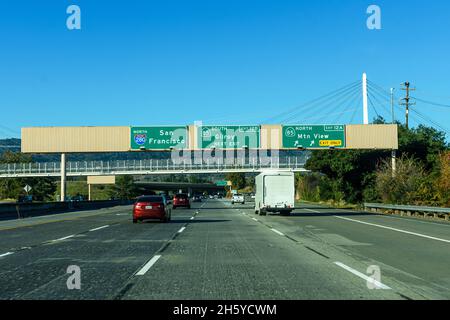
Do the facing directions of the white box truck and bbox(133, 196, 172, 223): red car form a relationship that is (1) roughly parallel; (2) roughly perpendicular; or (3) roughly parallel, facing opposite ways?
roughly parallel

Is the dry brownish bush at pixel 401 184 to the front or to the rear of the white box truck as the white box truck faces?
to the front

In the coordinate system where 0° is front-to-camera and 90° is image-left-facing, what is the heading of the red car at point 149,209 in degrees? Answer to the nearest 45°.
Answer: approximately 180°

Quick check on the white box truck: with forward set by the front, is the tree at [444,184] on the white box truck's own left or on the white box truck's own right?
on the white box truck's own right

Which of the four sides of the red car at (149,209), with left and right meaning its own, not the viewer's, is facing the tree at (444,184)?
right

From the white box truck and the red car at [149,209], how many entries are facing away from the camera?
2

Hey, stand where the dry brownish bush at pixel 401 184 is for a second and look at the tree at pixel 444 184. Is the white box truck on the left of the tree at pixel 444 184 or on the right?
right

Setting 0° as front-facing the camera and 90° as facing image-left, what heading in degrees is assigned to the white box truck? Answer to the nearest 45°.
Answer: approximately 180°

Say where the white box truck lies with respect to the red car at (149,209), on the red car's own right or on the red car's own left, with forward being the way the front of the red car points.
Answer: on the red car's own right

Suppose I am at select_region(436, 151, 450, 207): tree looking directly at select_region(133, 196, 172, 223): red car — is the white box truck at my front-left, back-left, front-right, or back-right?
front-right

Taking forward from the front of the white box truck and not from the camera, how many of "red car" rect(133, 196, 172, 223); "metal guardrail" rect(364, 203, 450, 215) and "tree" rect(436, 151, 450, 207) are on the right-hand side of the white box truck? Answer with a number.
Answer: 2

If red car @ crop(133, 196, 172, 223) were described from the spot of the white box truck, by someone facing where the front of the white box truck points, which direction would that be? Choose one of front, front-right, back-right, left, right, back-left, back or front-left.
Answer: back-left

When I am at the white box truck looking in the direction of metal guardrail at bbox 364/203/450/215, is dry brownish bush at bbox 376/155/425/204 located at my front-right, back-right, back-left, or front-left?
front-left
